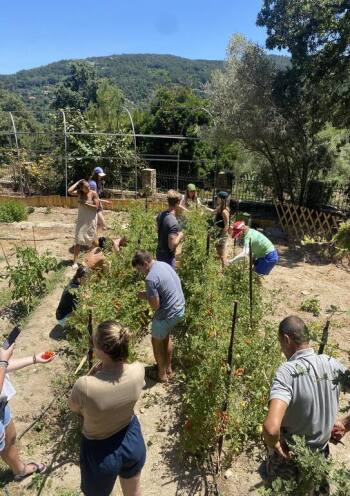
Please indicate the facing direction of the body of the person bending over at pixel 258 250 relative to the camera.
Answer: to the viewer's left

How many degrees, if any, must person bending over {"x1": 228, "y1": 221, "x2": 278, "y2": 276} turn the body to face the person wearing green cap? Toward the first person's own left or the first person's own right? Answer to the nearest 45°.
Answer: approximately 45° to the first person's own right

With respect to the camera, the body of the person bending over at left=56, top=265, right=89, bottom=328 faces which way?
to the viewer's right

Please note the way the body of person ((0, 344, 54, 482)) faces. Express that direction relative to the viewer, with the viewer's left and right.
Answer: facing to the right of the viewer

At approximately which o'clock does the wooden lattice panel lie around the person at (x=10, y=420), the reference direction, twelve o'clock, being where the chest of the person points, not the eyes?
The wooden lattice panel is roughly at 11 o'clock from the person.

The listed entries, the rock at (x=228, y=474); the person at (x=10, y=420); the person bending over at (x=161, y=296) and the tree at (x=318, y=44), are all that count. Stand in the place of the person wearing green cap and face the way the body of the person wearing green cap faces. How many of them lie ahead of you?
3

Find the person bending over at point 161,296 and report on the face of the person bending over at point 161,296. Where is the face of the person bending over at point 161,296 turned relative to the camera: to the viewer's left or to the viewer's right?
to the viewer's left

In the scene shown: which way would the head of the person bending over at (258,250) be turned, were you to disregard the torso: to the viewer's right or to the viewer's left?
to the viewer's left

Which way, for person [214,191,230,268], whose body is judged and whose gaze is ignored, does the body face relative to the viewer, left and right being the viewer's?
facing to the left of the viewer

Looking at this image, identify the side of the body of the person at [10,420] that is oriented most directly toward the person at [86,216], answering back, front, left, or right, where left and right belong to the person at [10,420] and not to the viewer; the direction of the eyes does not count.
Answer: left

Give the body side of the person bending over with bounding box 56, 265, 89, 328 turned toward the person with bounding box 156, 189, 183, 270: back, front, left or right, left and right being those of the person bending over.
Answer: front
